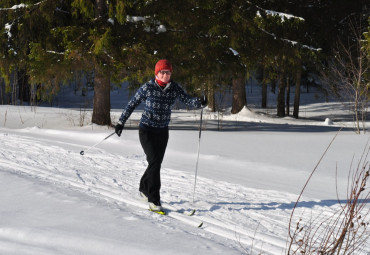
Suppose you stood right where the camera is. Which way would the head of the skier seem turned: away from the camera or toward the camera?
toward the camera

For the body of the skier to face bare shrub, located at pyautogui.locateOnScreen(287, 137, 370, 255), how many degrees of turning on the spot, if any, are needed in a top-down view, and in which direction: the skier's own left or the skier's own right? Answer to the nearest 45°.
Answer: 0° — they already face it

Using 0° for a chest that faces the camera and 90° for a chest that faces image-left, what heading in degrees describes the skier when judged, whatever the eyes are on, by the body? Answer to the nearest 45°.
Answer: approximately 315°
